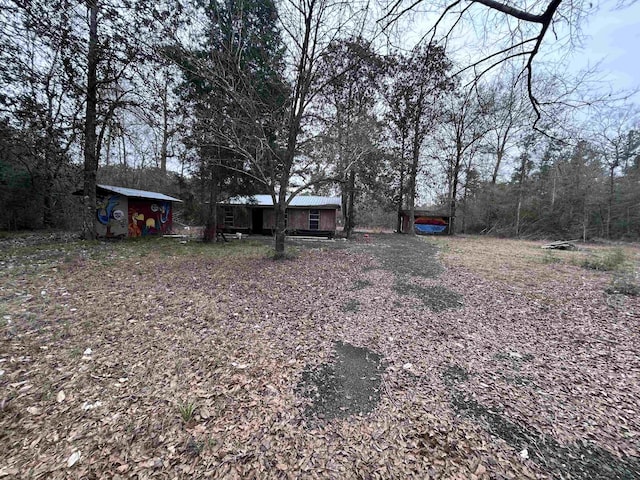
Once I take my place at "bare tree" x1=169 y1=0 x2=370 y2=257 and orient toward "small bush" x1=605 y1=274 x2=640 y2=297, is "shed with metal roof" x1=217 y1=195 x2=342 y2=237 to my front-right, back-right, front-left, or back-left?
back-left

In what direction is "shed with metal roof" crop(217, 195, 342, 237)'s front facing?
toward the camera

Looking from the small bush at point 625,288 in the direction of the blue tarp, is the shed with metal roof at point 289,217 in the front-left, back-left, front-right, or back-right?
front-left

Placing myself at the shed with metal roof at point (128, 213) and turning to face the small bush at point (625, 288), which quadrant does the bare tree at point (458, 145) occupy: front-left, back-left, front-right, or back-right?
front-left

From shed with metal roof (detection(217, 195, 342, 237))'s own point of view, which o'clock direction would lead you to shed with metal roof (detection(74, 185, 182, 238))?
shed with metal roof (detection(74, 185, 182, 238)) is roughly at 2 o'clock from shed with metal roof (detection(217, 195, 342, 237)).

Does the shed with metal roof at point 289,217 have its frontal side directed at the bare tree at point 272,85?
yes

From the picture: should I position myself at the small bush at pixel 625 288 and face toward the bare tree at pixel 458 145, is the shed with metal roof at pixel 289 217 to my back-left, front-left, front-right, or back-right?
front-left

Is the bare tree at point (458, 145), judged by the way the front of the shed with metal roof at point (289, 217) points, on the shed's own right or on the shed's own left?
on the shed's own left

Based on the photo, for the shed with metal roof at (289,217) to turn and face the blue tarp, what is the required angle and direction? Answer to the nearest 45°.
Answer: approximately 90° to its left

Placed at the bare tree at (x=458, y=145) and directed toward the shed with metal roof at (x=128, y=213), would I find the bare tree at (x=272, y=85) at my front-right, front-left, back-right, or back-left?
front-left
